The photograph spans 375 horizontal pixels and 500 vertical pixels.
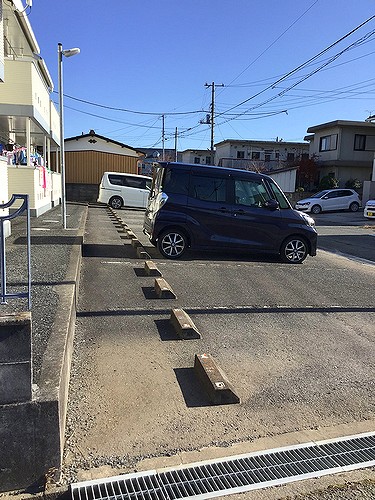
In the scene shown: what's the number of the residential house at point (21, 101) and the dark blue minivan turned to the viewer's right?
2

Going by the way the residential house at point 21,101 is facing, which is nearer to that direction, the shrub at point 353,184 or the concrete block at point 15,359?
the shrub

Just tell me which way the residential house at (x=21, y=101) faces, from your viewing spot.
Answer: facing to the right of the viewer

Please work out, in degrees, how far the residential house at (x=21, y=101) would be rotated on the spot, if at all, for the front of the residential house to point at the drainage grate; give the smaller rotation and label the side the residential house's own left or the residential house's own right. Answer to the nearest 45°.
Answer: approximately 90° to the residential house's own right

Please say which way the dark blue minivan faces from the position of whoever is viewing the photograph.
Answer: facing to the right of the viewer

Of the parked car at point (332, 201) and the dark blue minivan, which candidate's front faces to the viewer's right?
the dark blue minivan

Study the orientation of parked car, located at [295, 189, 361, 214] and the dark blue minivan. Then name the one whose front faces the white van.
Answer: the parked car

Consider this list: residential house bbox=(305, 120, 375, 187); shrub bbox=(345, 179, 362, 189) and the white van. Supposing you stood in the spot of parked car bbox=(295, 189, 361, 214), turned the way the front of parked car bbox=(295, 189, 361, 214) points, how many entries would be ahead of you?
1

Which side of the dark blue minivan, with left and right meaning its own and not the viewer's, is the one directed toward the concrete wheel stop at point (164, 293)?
right

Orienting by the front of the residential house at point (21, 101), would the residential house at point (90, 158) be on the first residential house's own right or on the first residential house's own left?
on the first residential house's own left
